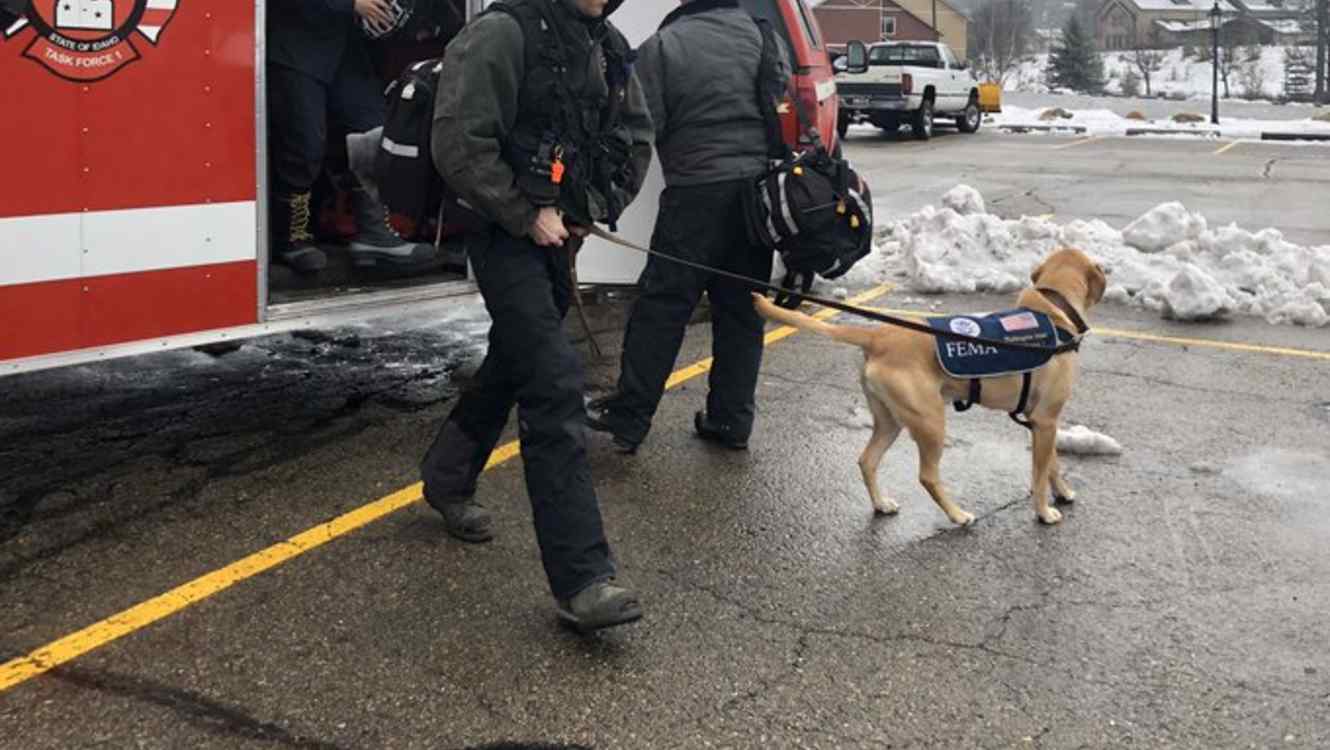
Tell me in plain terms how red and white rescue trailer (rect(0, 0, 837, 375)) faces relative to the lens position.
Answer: facing away from the viewer and to the right of the viewer

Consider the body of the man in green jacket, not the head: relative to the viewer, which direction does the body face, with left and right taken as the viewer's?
facing the viewer and to the right of the viewer

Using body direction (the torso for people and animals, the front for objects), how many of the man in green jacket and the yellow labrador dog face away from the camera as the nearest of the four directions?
0

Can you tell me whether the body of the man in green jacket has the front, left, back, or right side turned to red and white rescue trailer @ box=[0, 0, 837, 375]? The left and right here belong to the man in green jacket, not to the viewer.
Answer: back

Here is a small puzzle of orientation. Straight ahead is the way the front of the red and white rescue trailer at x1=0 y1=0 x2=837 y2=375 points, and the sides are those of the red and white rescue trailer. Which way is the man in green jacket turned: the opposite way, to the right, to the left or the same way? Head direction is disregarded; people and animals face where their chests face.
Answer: to the right

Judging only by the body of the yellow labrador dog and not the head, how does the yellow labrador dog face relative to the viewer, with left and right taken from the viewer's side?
facing to the right of the viewer

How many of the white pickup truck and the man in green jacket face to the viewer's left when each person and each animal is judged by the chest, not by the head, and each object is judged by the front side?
0
